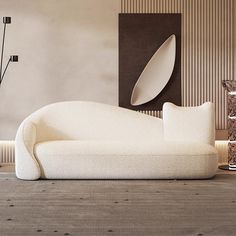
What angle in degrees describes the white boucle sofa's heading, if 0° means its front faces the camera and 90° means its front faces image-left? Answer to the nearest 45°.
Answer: approximately 0°

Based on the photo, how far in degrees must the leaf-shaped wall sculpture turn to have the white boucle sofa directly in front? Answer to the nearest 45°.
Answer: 0° — it already faces it

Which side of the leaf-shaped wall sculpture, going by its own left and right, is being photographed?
front

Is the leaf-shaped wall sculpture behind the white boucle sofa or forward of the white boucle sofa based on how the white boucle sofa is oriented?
behind

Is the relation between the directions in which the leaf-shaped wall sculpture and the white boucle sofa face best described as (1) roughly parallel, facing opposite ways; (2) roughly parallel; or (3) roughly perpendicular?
roughly parallel

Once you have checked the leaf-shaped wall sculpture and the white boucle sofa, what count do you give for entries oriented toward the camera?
2

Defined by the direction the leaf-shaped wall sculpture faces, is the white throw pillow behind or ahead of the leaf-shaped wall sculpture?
ahead
